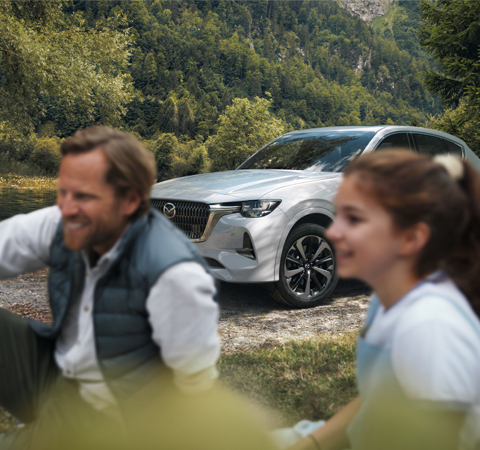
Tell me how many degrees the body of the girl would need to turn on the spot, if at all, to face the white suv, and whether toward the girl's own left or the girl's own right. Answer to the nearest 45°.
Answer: approximately 90° to the girl's own right

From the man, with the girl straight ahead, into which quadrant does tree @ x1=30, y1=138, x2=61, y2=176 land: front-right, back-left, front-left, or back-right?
back-left

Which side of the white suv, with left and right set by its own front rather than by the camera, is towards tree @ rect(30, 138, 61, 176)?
right

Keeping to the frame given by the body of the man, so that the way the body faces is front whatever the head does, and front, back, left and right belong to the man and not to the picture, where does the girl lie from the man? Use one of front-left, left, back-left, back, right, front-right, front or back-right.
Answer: left

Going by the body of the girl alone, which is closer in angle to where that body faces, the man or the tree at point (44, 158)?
the man

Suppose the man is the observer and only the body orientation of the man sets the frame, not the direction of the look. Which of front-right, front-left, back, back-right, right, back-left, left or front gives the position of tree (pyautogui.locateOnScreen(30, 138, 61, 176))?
back-right

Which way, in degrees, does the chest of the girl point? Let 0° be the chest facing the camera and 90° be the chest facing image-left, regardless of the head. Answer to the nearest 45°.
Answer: approximately 90°

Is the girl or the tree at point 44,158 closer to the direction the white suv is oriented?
the girl

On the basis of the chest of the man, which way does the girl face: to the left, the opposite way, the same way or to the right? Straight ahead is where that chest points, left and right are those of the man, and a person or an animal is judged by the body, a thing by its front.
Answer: to the right

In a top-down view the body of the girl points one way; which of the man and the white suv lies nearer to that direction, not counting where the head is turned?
the man

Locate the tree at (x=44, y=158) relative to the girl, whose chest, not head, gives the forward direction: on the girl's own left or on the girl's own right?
on the girl's own right
